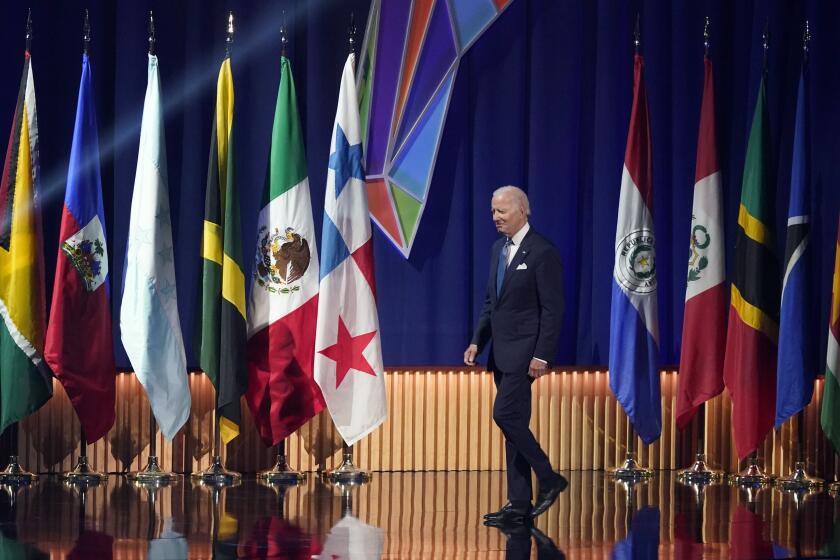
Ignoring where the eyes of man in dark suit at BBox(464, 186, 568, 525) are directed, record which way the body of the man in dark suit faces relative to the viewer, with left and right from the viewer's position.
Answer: facing the viewer and to the left of the viewer

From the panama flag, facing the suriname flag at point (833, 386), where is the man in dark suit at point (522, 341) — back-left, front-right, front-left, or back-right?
front-right

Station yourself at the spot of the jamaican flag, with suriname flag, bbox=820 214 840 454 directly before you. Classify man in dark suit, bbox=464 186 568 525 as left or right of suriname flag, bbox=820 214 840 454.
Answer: right

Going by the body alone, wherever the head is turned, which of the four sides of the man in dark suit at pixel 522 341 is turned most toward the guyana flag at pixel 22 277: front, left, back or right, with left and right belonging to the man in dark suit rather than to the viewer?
right

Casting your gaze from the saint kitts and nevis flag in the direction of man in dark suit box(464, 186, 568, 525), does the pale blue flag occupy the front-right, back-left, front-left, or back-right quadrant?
front-right

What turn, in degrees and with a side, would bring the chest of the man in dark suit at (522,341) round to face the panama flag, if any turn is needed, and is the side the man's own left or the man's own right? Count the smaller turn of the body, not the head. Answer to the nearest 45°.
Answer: approximately 90° to the man's own right

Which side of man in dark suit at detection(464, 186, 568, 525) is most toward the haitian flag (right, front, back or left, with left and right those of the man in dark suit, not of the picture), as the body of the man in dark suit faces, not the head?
right

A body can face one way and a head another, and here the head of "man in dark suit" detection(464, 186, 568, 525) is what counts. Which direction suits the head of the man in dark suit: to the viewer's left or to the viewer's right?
to the viewer's left

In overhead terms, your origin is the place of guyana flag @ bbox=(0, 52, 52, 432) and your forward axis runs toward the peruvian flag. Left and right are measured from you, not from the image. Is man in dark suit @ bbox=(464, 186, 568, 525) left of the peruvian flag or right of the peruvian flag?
right

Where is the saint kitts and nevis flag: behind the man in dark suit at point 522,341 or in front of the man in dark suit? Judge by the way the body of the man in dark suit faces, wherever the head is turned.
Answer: behind

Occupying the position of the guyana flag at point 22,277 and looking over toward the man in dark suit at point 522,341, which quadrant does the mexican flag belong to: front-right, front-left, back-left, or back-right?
front-left

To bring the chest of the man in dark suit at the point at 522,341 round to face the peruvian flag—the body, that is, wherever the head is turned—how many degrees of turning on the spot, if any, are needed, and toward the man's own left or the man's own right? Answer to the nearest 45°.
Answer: approximately 180°
